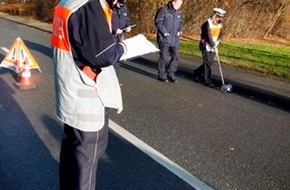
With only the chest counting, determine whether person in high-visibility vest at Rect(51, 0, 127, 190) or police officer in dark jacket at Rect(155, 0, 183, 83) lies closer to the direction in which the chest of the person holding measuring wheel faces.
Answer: the person in high-visibility vest

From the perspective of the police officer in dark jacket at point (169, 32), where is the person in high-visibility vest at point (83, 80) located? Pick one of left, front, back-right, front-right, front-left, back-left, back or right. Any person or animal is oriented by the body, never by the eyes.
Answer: front-right

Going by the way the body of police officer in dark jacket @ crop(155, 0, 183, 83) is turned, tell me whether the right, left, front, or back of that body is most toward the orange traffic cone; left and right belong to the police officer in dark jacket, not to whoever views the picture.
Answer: right

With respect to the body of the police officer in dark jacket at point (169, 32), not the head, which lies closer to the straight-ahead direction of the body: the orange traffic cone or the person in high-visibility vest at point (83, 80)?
the person in high-visibility vest

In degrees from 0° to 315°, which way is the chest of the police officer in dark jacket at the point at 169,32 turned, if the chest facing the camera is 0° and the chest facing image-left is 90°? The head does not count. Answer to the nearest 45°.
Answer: approximately 315°

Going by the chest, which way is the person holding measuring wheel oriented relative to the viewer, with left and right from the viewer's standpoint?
facing the viewer and to the right of the viewer

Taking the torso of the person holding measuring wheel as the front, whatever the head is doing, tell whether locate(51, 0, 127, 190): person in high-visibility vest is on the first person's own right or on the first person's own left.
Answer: on the first person's own right

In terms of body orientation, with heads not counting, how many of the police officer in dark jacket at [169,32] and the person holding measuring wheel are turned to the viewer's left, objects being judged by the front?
0
